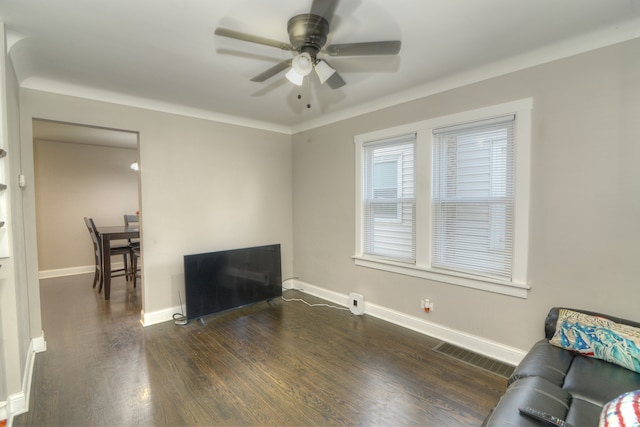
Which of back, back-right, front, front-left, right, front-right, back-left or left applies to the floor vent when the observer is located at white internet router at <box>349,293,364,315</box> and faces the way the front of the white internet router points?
left

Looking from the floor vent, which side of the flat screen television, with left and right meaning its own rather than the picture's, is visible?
front

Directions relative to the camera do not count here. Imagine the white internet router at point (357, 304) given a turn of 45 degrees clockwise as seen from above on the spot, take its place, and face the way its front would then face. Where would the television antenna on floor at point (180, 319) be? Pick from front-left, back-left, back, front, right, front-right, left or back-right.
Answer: front

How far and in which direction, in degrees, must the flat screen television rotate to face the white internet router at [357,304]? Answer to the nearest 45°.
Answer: approximately 45° to its left

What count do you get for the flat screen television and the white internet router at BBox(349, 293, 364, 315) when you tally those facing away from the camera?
0

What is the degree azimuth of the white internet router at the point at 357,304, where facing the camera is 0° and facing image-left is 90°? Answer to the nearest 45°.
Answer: approximately 45°

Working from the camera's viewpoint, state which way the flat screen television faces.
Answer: facing the viewer and to the right of the viewer

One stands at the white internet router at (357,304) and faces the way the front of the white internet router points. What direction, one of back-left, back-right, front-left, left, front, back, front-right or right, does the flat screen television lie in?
front-right

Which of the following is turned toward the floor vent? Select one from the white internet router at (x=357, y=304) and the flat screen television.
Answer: the flat screen television

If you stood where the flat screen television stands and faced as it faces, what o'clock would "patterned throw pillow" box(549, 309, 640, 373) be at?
The patterned throw pillow is roughly at 12 o'clock from the flat screen television.

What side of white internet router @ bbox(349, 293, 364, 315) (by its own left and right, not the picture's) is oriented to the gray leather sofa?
left
